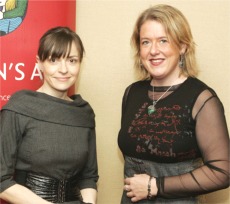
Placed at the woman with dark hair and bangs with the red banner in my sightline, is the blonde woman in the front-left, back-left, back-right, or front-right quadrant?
back-right

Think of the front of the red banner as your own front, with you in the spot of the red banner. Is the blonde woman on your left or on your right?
on your left

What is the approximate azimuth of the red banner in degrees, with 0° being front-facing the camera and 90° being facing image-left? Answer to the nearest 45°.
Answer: approximately 0°

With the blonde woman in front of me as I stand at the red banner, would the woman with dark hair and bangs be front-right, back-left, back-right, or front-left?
front-right
